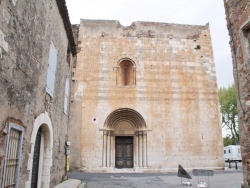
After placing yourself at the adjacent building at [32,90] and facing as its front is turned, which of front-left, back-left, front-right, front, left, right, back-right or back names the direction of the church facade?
front-left

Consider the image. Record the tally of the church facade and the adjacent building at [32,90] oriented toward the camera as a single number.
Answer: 1

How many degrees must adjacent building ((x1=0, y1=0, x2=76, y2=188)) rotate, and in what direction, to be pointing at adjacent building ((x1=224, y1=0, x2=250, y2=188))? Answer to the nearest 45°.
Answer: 0° — it already faces it

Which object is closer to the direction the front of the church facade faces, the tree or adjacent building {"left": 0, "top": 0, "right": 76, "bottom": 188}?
the adjacent building

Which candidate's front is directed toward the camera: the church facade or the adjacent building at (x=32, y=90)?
the church facade

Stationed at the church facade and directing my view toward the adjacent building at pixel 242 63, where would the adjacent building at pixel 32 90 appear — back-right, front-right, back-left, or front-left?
front-right

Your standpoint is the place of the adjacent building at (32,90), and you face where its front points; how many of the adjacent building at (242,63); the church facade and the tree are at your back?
0

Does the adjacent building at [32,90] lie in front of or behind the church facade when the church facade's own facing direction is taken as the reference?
in front

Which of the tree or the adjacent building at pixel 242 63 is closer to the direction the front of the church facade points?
the adjacent building

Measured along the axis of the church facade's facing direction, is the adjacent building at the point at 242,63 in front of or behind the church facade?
in front

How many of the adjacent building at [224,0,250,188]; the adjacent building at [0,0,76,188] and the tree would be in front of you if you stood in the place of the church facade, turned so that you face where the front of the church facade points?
2

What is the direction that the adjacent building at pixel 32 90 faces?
to the viewer's right

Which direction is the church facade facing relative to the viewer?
toward the camera

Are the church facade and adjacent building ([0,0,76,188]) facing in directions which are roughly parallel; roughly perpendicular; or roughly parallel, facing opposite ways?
roughly perpendicular
